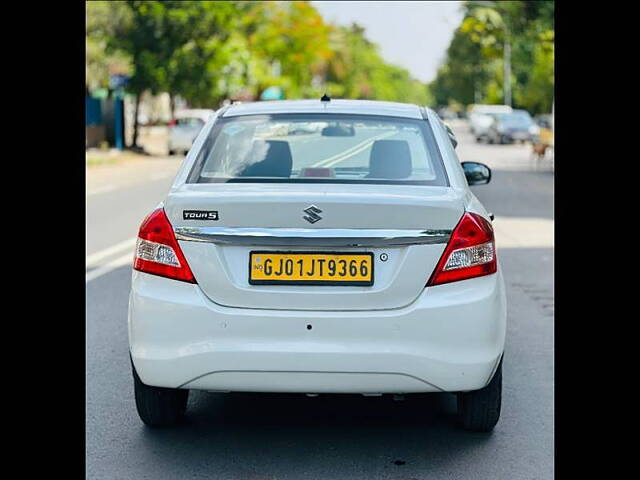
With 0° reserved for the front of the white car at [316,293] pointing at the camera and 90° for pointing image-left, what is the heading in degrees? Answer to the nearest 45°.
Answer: approximately 180°

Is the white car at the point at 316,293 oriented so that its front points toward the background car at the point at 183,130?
yes
